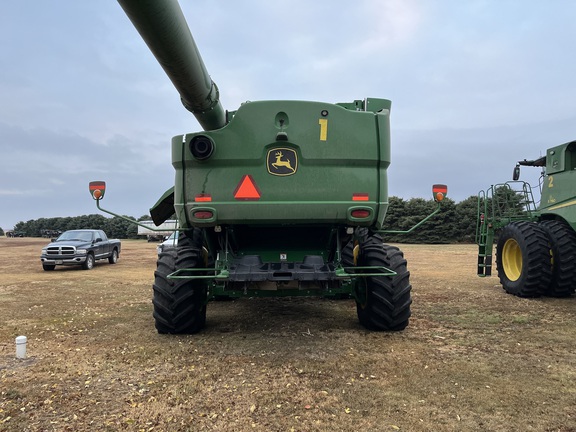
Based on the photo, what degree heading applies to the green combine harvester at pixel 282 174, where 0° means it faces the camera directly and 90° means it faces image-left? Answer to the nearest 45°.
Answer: approximately 180°

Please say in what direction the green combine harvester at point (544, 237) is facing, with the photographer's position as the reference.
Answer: facing away from the viewer and to the left of the viewer

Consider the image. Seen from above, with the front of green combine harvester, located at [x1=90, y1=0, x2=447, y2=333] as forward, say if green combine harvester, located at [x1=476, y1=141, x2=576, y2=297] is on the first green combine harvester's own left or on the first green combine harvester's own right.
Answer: on the first green combine harvester's own right
